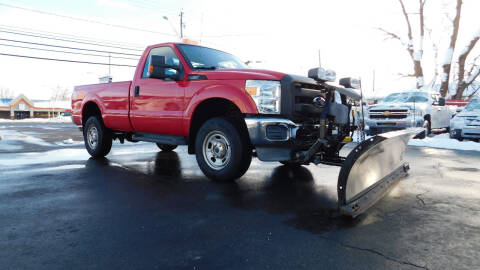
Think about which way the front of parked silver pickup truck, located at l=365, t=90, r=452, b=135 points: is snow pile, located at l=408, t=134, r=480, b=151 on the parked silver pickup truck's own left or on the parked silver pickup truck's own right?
on the parked silver pickup truck's own left

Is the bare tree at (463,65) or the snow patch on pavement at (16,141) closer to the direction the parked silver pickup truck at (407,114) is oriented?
the snow patch on pavement

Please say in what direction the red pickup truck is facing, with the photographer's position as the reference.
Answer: facing the viewer and to the right of the viewer

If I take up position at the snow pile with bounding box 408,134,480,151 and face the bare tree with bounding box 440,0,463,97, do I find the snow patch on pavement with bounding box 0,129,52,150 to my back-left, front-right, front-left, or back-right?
back-left

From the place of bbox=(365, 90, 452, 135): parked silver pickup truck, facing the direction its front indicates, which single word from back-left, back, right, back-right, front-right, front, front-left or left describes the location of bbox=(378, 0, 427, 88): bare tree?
back-right

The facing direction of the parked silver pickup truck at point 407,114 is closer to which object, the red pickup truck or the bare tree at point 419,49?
the red pickup truck

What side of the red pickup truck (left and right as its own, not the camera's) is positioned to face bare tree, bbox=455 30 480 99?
left

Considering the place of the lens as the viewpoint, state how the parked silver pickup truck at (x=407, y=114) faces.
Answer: facing the viewer and to the left of the viewer

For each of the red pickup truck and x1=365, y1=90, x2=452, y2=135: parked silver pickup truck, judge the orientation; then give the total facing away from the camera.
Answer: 0

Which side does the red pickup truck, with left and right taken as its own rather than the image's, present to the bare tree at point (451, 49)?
left
